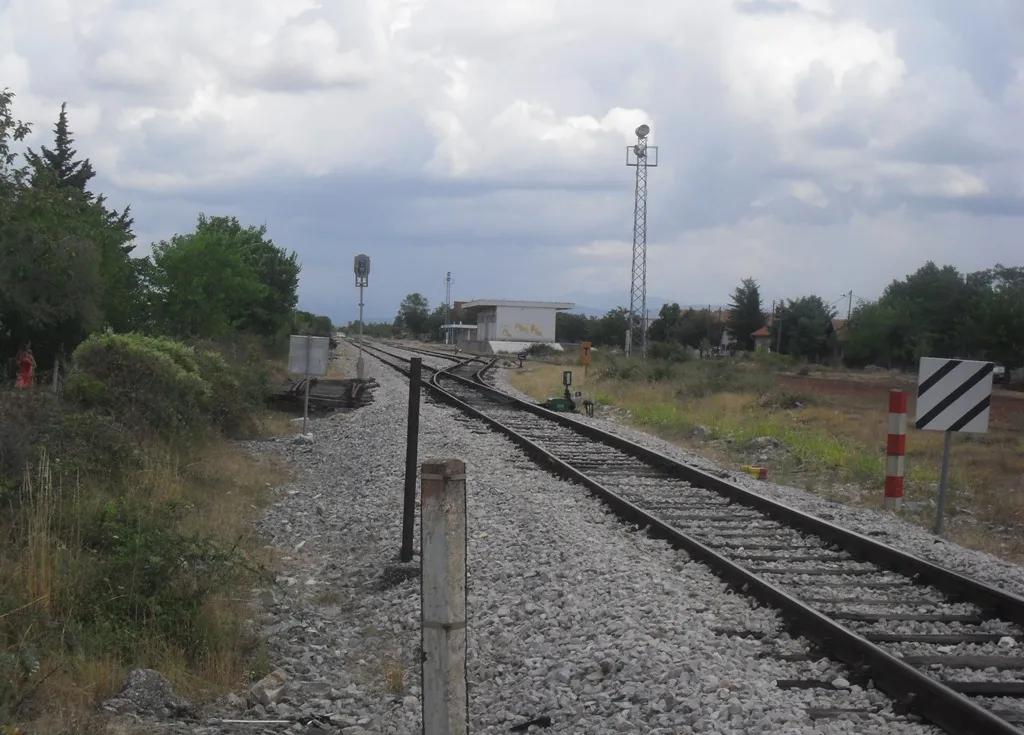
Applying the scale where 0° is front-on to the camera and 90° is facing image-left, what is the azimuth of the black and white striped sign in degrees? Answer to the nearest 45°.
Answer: approximately 0°

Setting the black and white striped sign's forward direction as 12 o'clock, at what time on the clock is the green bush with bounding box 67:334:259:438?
The green bush is roughly at 3 o'clock from the black and white striped sign.

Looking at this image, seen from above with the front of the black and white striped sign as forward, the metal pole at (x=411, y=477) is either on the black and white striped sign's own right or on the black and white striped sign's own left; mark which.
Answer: on the black and white striped sign's own right

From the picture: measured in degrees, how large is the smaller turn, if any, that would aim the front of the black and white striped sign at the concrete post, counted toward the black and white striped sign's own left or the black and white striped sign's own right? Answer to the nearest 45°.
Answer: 0° — it already faces it

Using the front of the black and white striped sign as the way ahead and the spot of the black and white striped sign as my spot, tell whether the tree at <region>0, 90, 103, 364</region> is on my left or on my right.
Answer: on my right

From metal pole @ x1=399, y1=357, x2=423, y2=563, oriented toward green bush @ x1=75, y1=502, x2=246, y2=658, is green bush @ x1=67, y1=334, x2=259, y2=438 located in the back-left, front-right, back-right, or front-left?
back-right

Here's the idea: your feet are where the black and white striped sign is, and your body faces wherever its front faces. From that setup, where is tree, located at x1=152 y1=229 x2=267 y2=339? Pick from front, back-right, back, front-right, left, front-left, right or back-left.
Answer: back-right

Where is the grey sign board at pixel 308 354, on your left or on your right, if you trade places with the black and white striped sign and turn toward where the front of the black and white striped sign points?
on your right

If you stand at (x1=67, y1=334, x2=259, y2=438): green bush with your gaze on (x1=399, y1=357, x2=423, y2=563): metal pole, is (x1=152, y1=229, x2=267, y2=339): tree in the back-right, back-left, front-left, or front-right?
back-left
